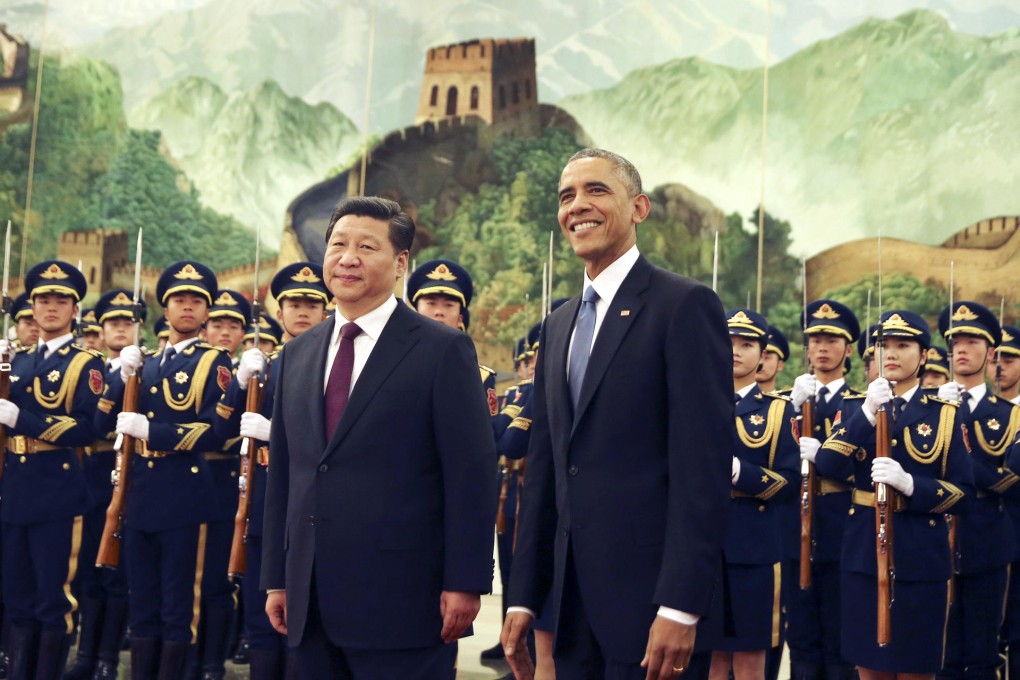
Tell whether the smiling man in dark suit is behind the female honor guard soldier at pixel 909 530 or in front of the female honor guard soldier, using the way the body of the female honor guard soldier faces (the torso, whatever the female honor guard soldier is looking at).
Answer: in front

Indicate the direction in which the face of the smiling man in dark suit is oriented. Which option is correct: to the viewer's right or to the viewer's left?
to the viewer's left

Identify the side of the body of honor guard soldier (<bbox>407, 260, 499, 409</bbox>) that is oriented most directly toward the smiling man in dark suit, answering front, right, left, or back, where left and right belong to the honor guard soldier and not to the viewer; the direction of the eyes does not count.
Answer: front

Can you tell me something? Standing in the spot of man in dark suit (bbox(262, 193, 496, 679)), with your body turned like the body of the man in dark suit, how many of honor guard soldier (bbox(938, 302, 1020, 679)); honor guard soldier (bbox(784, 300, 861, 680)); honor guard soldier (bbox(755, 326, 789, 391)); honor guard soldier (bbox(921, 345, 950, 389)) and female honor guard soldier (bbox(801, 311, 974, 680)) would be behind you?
5

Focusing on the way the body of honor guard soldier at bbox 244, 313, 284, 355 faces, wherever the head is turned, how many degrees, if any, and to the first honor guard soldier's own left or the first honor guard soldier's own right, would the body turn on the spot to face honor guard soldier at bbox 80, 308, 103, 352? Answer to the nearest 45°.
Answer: approximately 135° to the first honor guard soldier's own right

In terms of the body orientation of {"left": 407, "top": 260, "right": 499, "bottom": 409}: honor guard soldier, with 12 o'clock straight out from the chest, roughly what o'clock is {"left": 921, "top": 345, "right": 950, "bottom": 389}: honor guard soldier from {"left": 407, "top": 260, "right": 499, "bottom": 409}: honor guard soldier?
{"left": 921, "top": 345, "right": 950, "bottom": 389}: honor guard soldier is roughly at 8 o'clock from {"left": 407, "top": 260, "right": 499, "bottom": 409}: honor guard soldier.

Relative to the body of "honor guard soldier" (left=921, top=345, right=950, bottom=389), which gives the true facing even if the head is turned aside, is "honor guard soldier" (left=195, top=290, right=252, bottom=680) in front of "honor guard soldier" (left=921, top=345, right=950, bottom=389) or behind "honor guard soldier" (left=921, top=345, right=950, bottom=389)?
in front

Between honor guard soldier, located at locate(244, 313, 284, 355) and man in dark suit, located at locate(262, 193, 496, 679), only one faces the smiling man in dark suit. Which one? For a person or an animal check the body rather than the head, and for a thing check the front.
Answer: the honor guard soldier

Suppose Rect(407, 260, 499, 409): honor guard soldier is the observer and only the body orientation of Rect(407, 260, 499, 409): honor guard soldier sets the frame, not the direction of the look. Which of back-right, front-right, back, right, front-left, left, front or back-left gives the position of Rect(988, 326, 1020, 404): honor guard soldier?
left

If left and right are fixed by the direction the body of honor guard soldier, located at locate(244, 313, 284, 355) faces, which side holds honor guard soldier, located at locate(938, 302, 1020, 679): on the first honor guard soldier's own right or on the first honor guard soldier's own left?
on the first honor guard soldier's own left

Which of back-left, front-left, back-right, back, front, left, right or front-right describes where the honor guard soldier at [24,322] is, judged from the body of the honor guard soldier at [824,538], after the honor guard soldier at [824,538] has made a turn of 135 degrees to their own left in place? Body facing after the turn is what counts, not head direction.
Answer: back

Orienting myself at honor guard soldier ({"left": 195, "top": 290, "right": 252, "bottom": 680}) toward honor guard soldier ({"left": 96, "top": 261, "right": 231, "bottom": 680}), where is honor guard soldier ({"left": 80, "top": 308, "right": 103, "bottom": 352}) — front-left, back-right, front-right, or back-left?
back-right

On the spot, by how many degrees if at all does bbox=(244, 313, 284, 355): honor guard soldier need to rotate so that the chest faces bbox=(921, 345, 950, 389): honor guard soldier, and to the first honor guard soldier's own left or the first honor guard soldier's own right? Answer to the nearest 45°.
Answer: approximately 90° to the first honor guard soldier's own left
